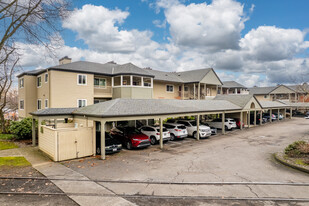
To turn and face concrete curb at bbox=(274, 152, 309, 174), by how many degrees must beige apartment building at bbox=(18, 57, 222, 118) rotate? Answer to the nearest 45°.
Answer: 0° — it already faces it

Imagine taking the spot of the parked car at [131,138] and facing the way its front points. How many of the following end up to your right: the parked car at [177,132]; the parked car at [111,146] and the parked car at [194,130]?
1

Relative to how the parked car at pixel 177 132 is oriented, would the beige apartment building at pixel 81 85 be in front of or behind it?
in front

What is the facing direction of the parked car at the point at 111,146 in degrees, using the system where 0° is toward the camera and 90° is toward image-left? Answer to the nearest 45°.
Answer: approximately 315°

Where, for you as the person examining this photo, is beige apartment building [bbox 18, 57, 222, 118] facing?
facing the viewer and to the right of the viewer

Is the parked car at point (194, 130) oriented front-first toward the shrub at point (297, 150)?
yes

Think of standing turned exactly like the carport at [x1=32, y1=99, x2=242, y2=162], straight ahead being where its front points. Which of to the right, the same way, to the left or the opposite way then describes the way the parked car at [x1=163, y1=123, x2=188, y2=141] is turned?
the opposite way
